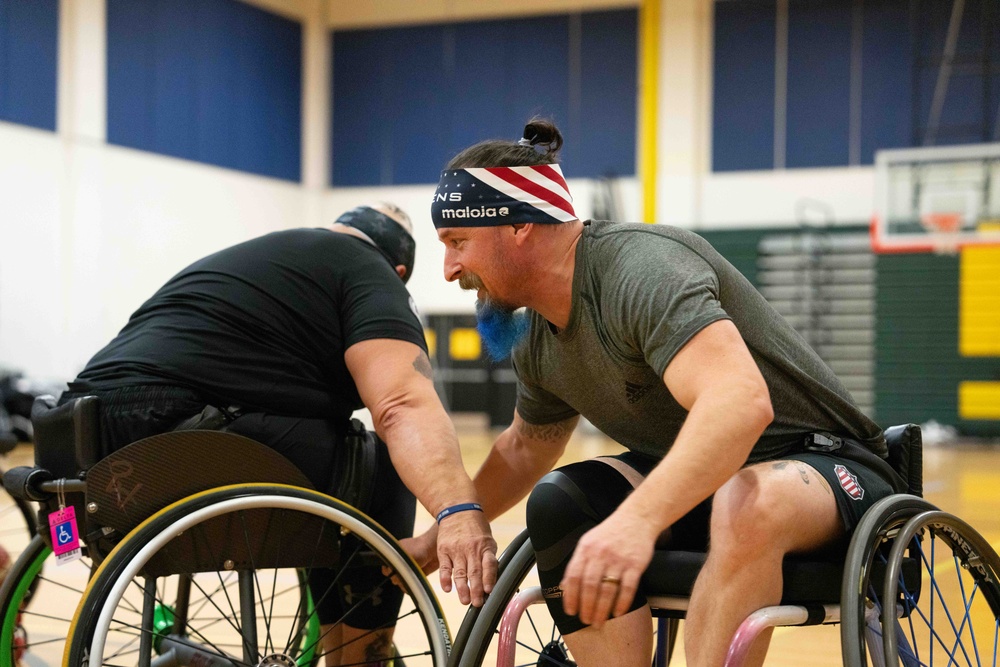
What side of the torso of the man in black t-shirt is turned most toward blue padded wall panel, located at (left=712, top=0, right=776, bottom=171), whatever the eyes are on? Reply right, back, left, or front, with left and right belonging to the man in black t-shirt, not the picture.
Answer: front

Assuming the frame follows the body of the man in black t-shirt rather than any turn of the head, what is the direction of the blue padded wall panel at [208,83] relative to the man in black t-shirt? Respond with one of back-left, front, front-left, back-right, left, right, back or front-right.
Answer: front-left

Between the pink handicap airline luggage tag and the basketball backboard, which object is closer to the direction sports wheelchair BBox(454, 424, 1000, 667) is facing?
the pink handicap airline luggage tag

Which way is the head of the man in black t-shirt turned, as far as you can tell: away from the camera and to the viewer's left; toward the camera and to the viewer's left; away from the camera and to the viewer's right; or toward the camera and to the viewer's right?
away from the camera and to the viewer's right

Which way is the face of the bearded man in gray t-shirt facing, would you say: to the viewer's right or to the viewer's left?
to the viewer's left

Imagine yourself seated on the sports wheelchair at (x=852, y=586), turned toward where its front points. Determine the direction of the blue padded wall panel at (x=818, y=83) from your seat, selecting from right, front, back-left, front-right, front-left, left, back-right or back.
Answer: back-right

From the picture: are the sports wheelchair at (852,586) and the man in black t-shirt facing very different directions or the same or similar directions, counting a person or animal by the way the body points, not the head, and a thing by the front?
very different directions

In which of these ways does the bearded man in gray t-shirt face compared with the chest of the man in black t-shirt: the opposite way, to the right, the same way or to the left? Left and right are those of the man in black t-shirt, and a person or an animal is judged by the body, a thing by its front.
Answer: the opposite way

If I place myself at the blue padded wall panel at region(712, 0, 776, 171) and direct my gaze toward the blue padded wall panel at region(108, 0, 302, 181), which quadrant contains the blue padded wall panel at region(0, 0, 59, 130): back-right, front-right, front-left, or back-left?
front-left

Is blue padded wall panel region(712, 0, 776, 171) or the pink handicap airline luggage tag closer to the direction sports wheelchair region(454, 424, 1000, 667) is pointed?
the pink handicap airline luggage tag

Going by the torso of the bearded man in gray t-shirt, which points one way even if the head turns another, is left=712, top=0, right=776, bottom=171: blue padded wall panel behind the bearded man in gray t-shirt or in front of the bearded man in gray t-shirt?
behind

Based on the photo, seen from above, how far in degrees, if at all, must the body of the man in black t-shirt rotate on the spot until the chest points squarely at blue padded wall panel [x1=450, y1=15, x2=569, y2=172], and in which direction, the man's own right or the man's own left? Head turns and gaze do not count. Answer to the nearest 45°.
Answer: approximately 45° to the man's own left

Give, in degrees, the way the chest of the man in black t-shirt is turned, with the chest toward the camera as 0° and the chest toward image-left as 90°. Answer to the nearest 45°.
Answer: approximately 225°

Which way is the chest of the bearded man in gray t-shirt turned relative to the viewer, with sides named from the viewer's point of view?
facing the viewer and to the left of the viewer

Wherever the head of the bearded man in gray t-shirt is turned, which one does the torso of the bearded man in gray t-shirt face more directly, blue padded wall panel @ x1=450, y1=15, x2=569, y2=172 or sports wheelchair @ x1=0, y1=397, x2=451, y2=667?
the sports wheelchair

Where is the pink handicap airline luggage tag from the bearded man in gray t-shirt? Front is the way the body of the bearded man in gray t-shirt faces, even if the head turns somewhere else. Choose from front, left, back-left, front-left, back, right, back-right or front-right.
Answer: front-right
